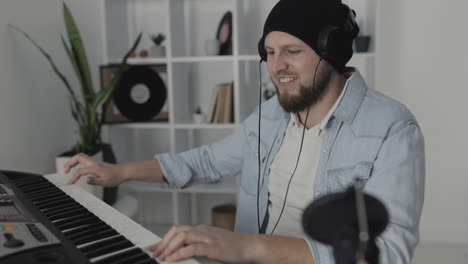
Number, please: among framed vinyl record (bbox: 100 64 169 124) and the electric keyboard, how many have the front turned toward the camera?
1

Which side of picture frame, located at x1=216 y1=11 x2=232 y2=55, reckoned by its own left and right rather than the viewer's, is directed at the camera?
front

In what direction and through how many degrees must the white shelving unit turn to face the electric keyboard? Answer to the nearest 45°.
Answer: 0° — it already faces it

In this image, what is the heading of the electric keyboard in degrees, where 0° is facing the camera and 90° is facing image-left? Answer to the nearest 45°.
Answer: approximately 225°

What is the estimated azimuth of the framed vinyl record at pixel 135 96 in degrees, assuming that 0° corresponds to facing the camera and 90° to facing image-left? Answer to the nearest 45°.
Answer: approximately 0°

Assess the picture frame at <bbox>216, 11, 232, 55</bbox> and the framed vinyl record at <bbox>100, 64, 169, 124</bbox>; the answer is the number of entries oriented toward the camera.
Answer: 2

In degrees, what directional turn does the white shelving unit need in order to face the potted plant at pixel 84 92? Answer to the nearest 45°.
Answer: approximately 45° to its right

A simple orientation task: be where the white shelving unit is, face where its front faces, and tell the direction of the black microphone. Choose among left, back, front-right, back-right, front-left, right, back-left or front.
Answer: front

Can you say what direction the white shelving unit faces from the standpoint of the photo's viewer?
facing the viewer

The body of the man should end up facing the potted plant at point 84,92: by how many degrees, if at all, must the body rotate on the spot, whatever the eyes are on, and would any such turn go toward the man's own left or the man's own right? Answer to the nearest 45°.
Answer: approximately 90° to the man's own right

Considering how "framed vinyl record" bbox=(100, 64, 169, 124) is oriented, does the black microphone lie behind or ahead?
ahead

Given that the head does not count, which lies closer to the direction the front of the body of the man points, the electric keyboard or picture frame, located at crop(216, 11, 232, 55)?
the electric keyboard

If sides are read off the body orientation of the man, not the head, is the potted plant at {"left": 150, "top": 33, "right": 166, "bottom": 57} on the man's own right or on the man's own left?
on the man's own right

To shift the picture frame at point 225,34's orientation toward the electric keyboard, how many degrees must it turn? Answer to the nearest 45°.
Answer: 0° — it already faces it

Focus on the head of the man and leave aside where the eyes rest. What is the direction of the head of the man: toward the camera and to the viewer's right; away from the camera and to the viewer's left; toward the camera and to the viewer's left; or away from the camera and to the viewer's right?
toward the camera and to the viewer's left
